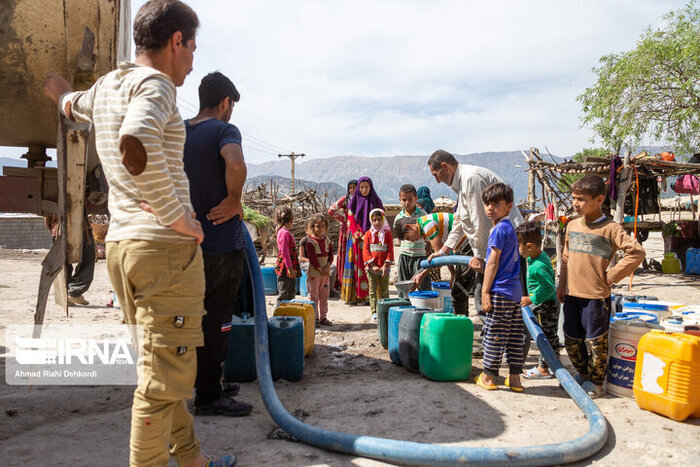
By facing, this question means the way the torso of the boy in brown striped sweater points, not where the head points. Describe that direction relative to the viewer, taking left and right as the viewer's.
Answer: facing the viewer and to the left of the viewer

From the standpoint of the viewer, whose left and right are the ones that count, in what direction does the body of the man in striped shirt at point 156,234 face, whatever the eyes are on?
facing away from the viewer and to the right of the viewer

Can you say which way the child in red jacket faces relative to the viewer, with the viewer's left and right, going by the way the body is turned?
facing the viewer

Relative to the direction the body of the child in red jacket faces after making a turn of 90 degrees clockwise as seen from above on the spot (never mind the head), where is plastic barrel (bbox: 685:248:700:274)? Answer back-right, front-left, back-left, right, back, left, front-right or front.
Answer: back-right

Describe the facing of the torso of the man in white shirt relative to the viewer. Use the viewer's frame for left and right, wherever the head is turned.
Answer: facing to the left of the viewer

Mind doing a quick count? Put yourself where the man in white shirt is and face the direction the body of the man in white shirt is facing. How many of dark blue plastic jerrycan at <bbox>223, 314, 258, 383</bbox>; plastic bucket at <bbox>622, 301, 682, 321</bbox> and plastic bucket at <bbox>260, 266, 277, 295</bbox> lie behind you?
1

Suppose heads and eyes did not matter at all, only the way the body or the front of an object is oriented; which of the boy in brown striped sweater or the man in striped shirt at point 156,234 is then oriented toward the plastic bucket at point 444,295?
the man in striped shirt

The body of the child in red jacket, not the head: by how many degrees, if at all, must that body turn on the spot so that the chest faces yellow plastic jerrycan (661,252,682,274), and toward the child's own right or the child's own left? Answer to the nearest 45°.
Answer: approximately 135° to the child's own left

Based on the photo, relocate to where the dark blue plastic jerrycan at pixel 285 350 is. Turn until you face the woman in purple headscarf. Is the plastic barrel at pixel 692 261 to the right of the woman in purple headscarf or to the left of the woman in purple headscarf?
right

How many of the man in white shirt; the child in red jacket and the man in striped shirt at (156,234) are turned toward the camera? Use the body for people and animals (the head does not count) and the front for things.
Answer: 1

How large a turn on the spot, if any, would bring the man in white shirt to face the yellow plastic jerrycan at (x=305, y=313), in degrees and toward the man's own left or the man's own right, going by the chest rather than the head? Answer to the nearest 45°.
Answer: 0° — they already face it
